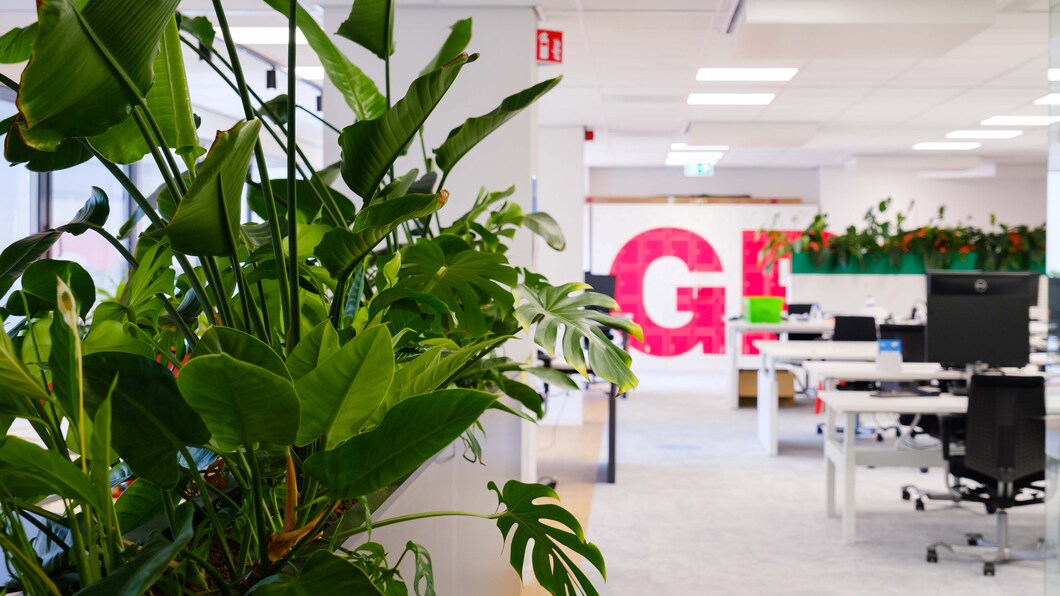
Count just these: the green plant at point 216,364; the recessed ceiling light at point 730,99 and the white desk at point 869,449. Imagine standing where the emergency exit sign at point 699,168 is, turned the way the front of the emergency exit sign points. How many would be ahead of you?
3

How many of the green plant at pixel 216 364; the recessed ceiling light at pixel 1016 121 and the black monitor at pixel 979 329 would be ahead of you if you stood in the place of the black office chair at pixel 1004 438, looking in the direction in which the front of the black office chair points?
2

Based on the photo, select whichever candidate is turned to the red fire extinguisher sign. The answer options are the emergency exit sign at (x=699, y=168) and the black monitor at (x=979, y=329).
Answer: the emergency exit sign

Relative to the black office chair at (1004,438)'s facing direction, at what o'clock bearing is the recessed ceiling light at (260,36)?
The recessed ceiling light is roughly at 9 o'clock from the black office chair.

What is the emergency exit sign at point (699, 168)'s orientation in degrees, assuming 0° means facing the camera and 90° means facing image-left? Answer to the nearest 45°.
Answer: approximately 0°

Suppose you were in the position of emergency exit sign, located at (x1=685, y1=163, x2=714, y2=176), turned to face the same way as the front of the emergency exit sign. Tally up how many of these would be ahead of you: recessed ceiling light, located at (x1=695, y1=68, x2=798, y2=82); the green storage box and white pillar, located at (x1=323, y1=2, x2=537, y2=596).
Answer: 3

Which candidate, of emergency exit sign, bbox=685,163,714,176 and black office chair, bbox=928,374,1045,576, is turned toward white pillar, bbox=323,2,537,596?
the emergency exit sign

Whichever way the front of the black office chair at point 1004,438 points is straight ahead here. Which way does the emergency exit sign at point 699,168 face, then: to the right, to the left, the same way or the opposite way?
the opposite way

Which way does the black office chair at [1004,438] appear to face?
away from the camera
